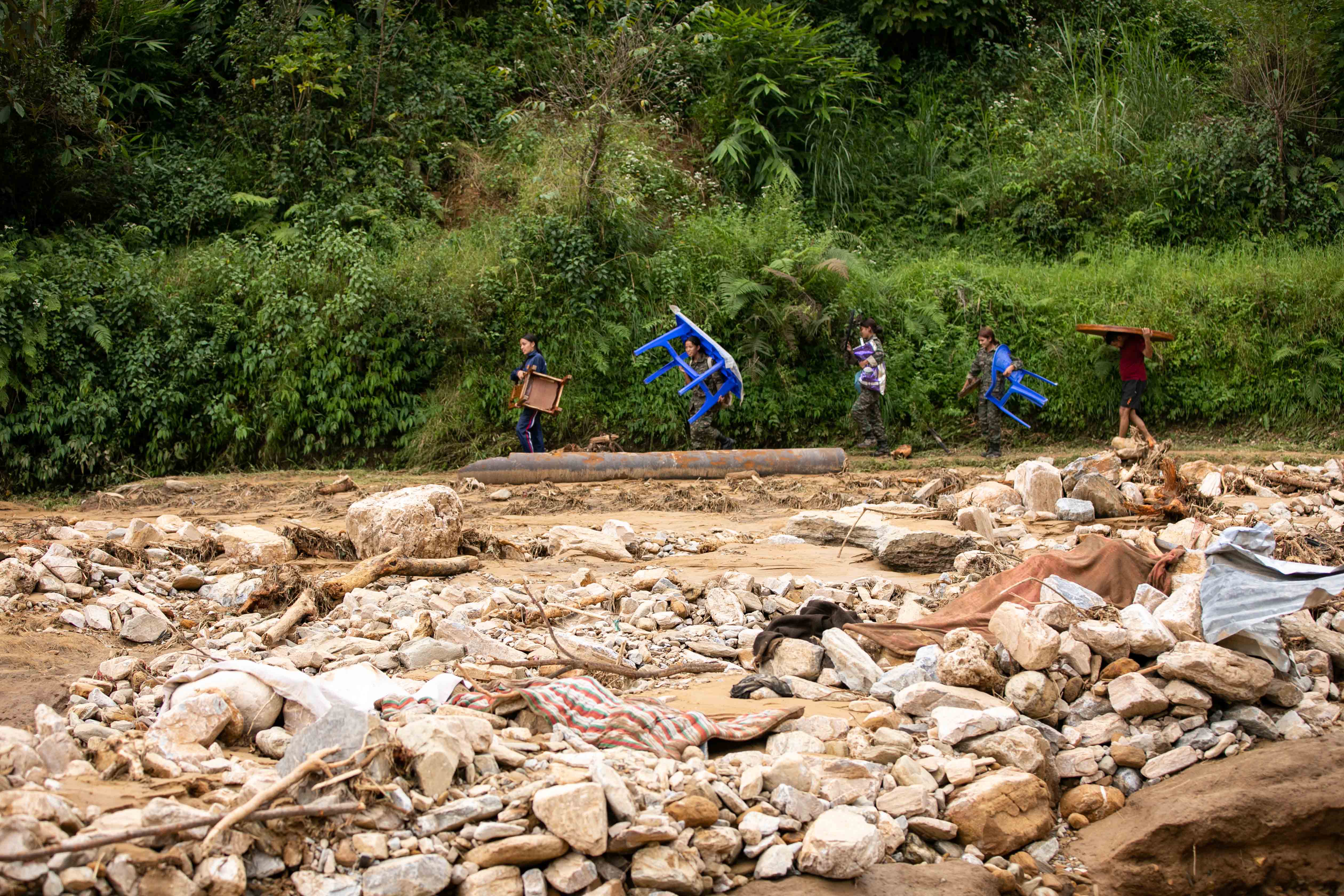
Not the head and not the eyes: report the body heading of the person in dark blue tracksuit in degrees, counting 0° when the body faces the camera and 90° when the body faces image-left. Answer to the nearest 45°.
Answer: approximately 90°

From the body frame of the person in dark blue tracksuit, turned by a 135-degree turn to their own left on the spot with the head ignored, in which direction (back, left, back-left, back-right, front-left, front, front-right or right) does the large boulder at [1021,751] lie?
front-right

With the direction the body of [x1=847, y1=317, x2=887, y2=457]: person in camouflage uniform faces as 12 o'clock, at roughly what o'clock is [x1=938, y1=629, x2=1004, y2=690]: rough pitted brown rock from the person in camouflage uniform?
The rough pitted brown rock is roughly at 9 o'clock from the person in camouflage uniform.

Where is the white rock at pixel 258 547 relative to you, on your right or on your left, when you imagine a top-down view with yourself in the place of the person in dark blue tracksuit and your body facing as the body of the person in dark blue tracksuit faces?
on your left

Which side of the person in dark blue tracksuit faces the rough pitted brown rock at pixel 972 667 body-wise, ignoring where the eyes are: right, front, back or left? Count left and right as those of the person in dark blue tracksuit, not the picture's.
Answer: left

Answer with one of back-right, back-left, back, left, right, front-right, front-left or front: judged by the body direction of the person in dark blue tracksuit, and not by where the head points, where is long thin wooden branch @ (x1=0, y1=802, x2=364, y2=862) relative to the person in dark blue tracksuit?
left

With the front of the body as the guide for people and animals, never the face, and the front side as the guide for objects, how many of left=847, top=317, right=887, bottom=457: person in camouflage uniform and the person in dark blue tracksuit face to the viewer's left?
2

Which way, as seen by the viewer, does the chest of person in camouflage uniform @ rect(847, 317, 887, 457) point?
to the viewer's left

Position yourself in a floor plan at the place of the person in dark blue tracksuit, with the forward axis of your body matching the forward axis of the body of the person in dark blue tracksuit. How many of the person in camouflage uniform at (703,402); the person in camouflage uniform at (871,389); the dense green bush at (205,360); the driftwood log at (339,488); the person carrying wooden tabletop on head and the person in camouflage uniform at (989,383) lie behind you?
4

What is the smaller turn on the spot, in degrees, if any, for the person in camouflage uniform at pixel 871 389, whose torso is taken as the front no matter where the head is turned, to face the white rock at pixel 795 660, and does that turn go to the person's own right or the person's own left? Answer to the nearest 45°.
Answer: approximately 90° to the person's own left
